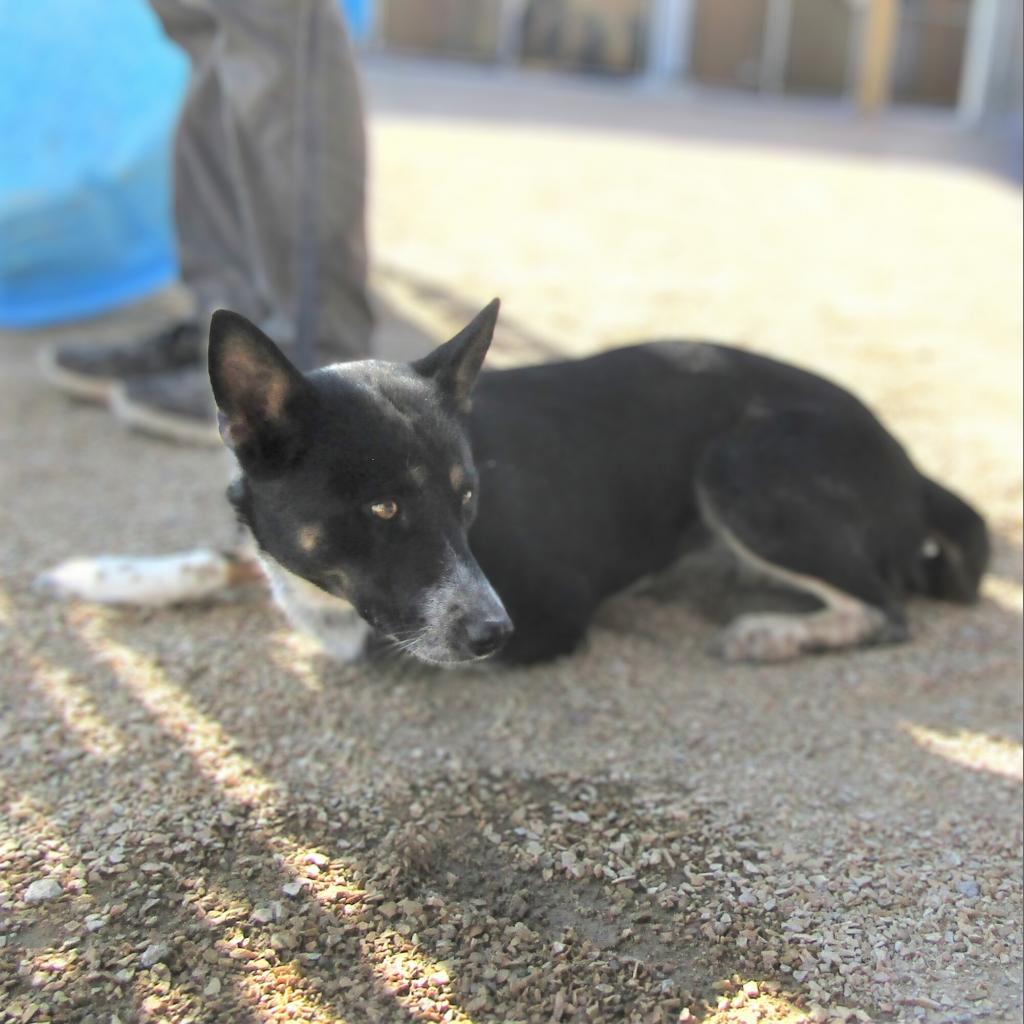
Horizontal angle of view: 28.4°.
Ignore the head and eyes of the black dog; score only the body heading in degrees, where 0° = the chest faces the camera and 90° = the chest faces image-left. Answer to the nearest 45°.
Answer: approximately 90°
